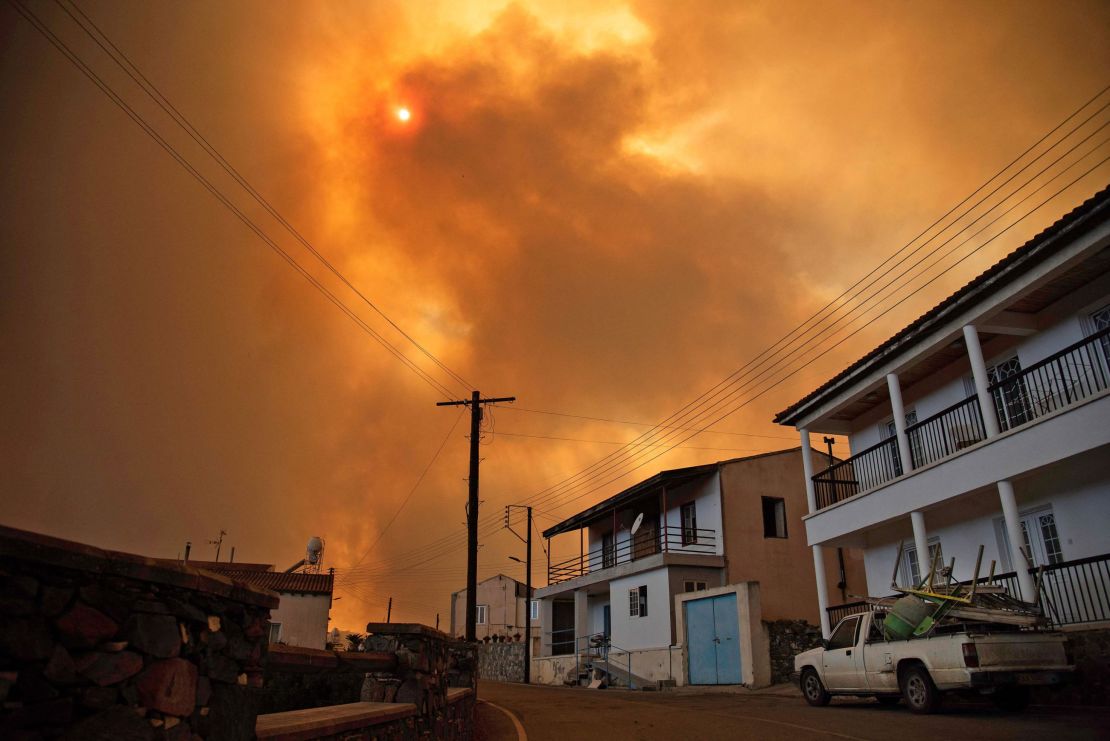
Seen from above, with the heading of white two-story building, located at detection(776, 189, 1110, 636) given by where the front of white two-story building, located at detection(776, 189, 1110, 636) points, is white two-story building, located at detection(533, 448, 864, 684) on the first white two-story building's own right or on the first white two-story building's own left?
on the first white two-story building's own right

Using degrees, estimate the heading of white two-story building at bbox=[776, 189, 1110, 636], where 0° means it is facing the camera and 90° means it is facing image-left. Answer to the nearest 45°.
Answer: approximately 45°

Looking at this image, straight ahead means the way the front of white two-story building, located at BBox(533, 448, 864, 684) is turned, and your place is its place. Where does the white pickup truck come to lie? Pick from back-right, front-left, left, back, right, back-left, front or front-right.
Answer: front-left

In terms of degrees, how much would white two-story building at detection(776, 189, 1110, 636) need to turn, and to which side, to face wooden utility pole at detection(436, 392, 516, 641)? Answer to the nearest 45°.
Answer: approximately 45° to its right

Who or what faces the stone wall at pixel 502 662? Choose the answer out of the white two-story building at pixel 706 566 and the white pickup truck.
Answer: the white pickup truck

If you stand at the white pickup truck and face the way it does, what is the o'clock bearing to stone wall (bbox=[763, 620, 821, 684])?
The stone wall is roughly at 1 o'clock from the white pickup truck.

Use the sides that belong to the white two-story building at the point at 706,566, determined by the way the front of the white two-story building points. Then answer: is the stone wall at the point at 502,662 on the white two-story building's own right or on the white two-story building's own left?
on the white two-story building's own right

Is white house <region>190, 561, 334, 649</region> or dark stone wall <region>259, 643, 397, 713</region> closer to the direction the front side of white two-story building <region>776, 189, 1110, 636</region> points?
the dark stone wall

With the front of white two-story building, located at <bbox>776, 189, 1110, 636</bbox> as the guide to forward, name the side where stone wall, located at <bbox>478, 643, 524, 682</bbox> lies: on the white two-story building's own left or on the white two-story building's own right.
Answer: on the white two-story building's own right

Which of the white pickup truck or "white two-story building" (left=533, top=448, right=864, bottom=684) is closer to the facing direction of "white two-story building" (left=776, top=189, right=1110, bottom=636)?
the white pickup truck

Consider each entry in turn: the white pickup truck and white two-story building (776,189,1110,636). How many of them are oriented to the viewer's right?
0

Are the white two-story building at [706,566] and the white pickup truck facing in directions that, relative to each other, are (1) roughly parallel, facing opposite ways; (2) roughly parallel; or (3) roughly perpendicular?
roughly perpendicular
